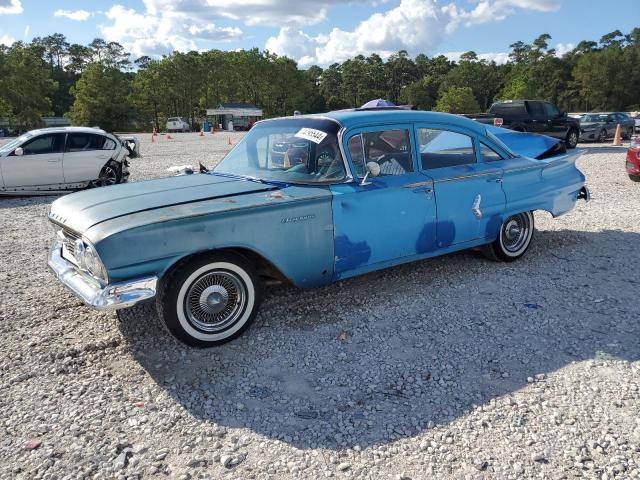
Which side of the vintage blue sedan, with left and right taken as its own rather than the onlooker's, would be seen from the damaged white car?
right

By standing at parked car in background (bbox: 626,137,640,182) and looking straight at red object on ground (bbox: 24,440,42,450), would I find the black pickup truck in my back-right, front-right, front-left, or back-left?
back-right

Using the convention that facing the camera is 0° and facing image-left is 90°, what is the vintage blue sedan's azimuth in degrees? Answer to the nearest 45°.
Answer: approximately 45°

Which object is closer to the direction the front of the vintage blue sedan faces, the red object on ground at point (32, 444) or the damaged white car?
the red object on ground

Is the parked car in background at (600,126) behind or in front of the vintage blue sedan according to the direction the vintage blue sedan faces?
behind

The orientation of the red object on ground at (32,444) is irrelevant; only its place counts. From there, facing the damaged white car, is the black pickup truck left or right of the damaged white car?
right

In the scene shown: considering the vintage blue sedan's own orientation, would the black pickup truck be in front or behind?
behind
